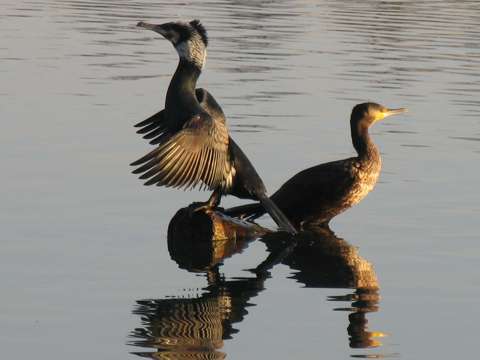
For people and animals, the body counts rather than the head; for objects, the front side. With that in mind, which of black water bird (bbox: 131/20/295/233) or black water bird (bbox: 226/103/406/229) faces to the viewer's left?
black water bird (bbox: 131/20/295/233)

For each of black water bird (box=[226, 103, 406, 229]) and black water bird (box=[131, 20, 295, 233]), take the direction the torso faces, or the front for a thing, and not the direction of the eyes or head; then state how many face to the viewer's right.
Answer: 1

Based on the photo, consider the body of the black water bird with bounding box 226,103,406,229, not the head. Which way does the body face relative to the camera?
to the viewer's right

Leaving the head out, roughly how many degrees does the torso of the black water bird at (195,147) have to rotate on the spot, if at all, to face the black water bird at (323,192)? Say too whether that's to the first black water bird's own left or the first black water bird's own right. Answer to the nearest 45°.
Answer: approximately 135° to the first black water bird's own right

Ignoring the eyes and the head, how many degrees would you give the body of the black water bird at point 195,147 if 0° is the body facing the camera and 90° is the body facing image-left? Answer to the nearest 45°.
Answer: approximately 90°

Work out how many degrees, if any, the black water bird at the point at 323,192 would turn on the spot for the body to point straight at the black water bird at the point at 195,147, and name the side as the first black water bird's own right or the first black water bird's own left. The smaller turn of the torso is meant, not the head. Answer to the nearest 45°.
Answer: approximately 135° to the first black water bird's own right

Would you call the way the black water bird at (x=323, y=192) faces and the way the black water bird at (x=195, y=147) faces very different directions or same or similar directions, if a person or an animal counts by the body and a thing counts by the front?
very different directions
